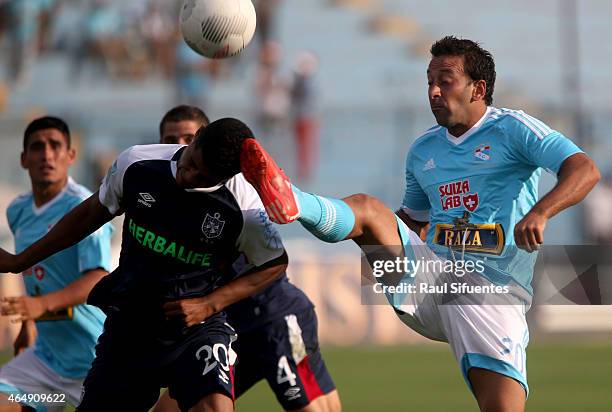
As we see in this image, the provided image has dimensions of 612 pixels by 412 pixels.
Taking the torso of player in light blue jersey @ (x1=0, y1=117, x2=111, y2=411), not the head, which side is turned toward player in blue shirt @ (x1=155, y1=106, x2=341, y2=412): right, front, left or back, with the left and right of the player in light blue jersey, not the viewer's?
left

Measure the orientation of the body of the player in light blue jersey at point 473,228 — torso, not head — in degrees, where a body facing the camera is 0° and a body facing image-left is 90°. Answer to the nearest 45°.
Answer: approximately 45°

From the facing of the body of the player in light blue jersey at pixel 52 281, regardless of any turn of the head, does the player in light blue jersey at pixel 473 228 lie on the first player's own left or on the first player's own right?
on the first player's own left
